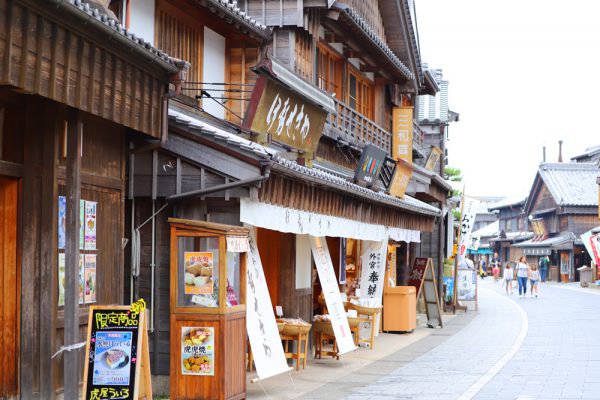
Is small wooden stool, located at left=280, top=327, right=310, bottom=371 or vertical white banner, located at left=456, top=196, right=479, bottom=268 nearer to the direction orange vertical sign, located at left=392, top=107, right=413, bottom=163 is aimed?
the small wooden stool

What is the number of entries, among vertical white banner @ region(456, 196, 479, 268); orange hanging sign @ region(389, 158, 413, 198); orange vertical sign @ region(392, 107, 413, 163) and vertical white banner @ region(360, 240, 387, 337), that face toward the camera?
4

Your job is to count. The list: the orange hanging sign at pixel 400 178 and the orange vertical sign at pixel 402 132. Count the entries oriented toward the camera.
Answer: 2

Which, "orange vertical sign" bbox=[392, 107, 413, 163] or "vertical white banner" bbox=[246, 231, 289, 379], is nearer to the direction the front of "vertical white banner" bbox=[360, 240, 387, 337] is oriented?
the vertical white banner

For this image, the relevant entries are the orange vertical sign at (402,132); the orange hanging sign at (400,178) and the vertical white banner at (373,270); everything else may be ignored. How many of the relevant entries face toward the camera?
3

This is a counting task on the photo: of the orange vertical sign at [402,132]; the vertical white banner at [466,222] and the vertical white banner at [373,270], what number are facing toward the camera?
3

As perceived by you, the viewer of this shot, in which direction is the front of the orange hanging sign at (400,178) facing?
facing the viewer

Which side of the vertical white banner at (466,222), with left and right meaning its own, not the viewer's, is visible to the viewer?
front

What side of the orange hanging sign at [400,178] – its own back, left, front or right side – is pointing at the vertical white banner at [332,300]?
front

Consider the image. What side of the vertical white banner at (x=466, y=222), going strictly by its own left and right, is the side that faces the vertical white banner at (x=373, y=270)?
front

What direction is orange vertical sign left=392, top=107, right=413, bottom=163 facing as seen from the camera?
toward the camera

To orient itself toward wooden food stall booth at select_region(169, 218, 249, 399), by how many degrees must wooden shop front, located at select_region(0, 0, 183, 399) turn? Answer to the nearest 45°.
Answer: approximately 90° to its left
